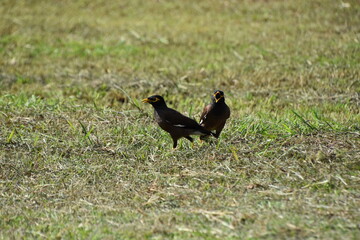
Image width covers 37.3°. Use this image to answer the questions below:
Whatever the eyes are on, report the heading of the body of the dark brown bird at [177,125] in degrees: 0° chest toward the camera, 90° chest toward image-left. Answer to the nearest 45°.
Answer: approximately 90°

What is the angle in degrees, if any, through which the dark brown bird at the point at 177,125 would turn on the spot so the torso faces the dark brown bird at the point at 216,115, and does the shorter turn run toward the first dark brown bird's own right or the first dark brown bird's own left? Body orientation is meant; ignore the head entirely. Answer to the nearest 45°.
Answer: approximately 135° to the first dark brown bird's own right
